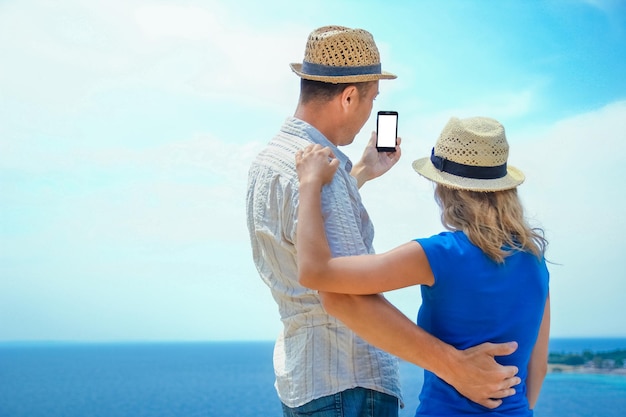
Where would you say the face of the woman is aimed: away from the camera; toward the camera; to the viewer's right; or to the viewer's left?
away from the camera

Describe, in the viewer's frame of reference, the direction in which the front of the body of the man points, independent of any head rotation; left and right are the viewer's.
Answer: facing away from the viewer and to the right of the viewer

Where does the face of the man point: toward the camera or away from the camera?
away from the camera
